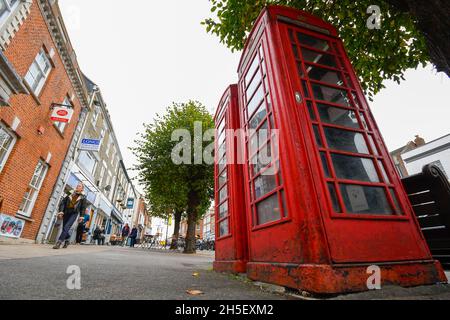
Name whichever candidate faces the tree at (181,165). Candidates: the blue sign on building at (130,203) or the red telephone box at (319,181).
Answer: the blue sign on building

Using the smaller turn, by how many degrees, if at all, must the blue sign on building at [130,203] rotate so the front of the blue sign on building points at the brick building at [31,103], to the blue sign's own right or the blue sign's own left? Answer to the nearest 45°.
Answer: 0° — it already faces it

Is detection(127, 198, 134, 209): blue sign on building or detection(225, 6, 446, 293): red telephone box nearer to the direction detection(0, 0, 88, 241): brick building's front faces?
the red telephone box

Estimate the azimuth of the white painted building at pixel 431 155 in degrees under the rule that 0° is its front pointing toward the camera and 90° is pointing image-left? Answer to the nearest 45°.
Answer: approximately 45°

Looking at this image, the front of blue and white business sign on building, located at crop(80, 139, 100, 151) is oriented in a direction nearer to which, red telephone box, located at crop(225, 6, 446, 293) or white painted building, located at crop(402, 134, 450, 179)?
the red telephone box

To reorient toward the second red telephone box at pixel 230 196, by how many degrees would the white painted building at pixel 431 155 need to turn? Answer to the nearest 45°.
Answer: approximately 45° to its left

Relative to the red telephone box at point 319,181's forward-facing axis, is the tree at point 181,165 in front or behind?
behind

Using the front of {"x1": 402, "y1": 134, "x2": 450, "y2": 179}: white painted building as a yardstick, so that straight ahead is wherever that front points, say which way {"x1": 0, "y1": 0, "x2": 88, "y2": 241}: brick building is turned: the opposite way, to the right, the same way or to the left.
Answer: the opposite way
